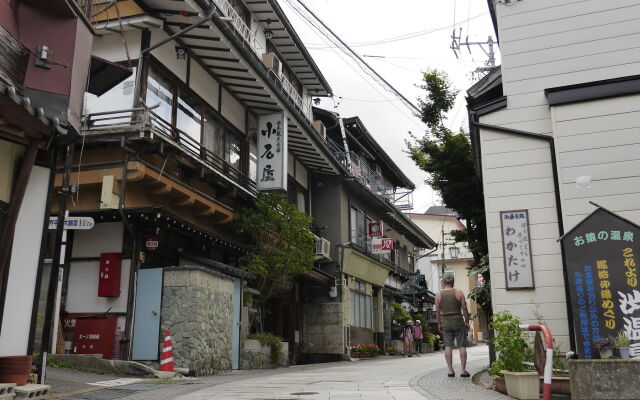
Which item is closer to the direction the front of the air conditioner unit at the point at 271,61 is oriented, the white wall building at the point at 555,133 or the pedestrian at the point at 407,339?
the white wall building

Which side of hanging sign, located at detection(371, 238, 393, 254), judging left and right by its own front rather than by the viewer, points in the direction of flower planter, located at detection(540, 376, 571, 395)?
front

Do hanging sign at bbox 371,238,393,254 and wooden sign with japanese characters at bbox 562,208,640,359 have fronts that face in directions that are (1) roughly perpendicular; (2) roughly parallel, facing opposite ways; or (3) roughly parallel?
roughly parallel

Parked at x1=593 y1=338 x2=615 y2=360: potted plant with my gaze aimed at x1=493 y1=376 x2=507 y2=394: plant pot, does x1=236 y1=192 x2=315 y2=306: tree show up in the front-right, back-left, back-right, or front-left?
front-right

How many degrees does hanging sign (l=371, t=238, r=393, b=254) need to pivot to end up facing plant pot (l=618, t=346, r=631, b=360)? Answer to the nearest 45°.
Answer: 0° — it already faces it

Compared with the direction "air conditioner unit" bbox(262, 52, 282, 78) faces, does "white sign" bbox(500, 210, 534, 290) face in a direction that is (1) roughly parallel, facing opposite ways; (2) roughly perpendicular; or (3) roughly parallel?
roughly perpendicular

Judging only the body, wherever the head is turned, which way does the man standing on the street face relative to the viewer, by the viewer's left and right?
facing away from the viewer

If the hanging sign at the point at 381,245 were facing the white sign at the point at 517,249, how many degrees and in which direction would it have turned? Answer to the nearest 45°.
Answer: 0° — it already faces it

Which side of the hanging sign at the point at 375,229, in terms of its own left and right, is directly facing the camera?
front

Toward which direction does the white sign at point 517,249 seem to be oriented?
toward the camera

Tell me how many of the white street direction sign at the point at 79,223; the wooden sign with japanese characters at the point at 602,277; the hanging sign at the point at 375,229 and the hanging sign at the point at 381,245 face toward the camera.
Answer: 4

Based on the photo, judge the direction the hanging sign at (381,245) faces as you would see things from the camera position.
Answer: facing the viewer

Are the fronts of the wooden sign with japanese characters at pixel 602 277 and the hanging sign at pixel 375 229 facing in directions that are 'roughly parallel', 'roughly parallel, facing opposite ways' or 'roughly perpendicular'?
roughly parallel
